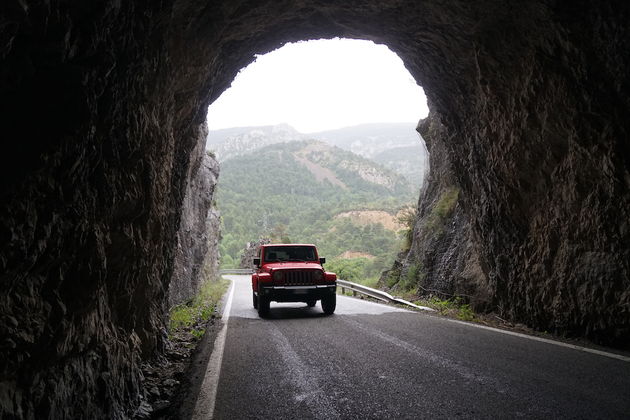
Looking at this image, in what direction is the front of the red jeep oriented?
toward the camera
